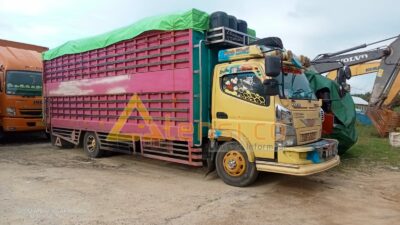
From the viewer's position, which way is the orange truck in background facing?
facing the viewer and to the right of the viewer

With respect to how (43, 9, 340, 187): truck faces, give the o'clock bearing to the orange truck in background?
The orange truck in background is roughly at 6 o'clock from the truck.

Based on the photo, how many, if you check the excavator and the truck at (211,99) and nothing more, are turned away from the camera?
0

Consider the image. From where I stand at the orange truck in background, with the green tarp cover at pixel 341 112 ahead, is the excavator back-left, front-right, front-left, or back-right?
front-left

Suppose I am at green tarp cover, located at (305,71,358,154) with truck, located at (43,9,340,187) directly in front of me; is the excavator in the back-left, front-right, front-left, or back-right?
back-right

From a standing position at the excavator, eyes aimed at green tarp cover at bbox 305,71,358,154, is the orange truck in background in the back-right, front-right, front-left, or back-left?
front-right

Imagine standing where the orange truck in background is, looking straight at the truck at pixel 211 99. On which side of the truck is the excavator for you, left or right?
left

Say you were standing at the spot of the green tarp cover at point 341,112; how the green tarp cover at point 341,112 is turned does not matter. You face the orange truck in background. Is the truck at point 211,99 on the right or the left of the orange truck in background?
left
